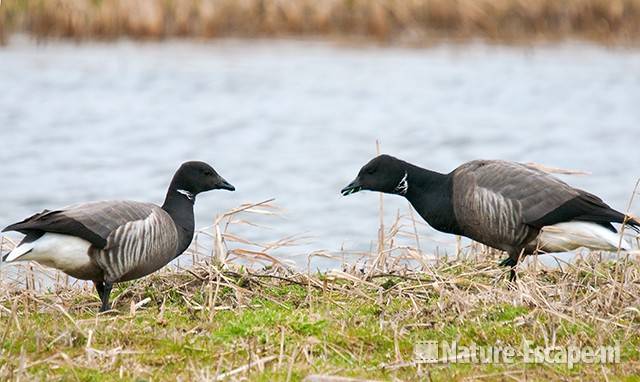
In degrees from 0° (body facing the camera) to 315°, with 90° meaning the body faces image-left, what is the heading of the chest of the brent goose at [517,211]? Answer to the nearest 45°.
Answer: approximately 90°

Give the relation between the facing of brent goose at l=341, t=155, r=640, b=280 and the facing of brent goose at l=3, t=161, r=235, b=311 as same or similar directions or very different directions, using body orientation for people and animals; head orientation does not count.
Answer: very different directions

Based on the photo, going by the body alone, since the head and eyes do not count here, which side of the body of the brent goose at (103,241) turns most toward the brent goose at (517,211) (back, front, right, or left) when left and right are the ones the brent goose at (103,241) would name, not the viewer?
front

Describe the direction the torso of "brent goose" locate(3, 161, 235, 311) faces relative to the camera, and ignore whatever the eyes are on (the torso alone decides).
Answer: to the viewer's right

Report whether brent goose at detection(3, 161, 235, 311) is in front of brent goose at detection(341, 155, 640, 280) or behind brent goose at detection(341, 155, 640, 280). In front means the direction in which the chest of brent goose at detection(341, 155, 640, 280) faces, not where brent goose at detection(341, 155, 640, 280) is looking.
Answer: in front

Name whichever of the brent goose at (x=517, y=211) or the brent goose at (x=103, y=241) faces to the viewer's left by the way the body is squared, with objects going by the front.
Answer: the brent goose at (x=517, y=211)

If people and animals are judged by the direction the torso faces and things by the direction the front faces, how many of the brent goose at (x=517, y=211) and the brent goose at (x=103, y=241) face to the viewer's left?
1
